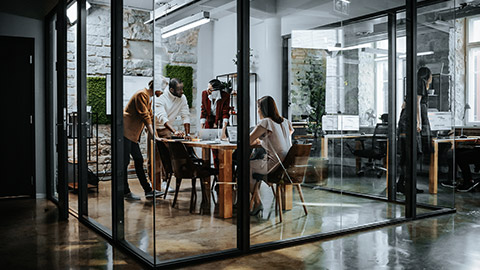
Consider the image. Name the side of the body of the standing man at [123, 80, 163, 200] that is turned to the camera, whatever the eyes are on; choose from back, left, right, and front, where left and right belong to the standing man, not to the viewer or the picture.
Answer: right

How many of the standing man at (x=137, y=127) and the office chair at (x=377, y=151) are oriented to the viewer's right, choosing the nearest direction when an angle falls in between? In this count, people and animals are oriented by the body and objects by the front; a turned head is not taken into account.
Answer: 1

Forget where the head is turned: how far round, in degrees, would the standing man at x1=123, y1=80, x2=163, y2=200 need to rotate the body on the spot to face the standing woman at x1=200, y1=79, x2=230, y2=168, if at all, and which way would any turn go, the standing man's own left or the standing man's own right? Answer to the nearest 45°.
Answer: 0° — they already face them
